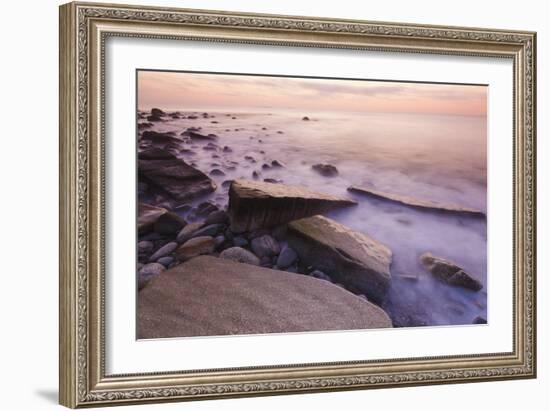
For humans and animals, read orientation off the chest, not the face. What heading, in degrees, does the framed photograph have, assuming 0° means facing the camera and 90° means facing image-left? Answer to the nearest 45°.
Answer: approximately 315°
